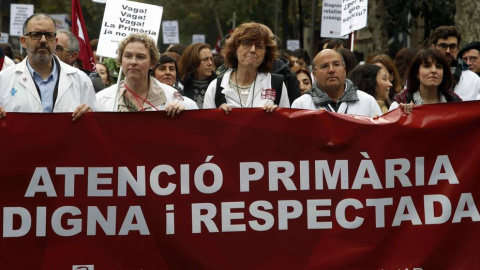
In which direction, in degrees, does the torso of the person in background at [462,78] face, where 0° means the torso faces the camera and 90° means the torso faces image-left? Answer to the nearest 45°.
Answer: approximately 0°

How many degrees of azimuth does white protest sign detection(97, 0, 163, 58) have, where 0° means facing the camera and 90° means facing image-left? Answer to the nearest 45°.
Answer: approximately 0°
